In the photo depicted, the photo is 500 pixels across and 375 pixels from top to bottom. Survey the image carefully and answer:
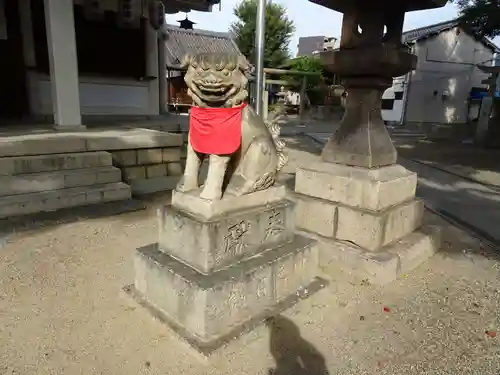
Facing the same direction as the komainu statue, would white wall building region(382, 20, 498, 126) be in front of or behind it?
behind

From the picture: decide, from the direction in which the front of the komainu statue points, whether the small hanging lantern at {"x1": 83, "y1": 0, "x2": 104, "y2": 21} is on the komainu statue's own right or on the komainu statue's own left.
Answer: on the komainu statue's own right

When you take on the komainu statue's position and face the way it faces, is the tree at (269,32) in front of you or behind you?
behind

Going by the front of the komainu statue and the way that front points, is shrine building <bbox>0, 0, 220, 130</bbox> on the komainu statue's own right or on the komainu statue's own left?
on the komainu statue's own right

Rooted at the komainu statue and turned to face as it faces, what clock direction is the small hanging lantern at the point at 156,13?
The small hanging lantern is roughly at 4 o'clock from the komainu statue.

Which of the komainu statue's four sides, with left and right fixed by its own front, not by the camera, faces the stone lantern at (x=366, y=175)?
back

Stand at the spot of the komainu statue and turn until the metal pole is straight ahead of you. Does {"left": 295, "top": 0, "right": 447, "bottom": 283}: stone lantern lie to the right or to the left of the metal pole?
right

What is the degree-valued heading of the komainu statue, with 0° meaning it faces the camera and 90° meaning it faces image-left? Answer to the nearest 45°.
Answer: approximately 45°

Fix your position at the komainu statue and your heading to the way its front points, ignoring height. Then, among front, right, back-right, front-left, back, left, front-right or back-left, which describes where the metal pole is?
back-right

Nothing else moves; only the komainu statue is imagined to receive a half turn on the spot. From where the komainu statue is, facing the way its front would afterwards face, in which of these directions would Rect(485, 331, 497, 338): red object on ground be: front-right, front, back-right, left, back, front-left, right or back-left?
front-right
